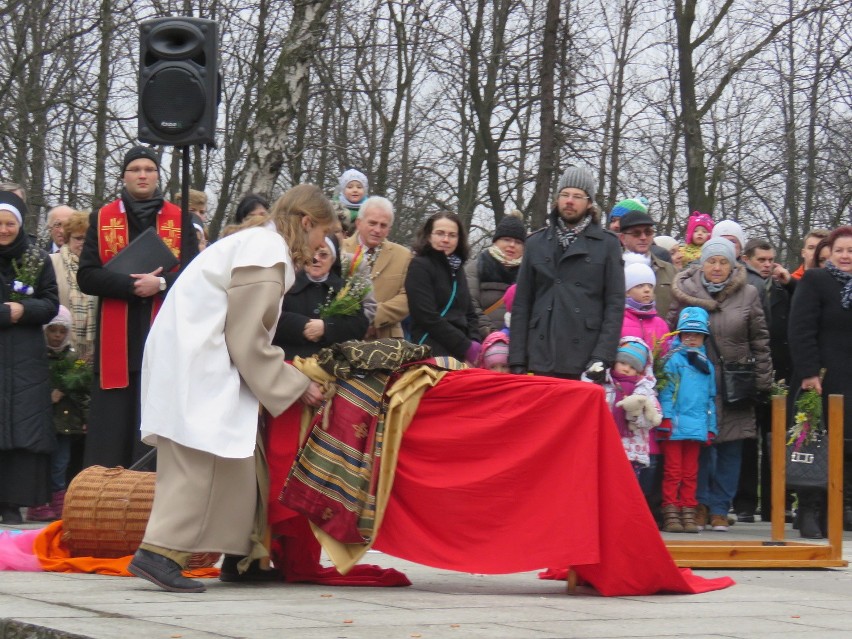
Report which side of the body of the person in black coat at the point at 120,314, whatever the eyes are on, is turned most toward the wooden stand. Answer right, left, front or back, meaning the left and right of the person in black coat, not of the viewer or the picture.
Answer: left

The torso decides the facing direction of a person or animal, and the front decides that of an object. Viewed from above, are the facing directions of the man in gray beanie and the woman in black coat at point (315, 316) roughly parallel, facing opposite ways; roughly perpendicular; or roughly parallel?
roughly parallel

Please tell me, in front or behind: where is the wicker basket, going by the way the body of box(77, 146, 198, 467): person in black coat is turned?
in front

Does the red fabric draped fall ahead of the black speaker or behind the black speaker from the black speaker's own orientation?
ahead

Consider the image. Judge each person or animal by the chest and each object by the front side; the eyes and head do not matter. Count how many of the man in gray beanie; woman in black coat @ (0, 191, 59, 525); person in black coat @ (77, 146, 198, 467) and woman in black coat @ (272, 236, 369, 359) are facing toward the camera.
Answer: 4

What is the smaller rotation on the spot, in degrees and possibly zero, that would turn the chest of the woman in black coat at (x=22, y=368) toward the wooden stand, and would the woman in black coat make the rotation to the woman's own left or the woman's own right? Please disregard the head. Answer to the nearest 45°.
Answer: approximately 45° to the woman's own left

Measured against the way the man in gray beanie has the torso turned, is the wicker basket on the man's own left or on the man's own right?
on the man's own right

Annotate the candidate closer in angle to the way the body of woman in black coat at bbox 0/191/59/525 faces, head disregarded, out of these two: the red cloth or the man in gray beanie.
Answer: the red cloth

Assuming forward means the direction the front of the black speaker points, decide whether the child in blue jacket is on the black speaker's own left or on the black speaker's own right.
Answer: on the black speaker's own left

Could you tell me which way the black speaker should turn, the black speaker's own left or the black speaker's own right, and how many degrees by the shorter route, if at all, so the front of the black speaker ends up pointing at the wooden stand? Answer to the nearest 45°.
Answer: approximately 90° to the black speaker's own left

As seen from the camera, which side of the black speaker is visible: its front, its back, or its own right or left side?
front

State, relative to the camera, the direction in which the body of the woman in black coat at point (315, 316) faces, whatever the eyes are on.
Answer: toward the camera

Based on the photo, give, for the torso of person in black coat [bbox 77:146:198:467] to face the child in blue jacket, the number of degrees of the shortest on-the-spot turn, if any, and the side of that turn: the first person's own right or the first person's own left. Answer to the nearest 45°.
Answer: approximately 90° to the first person's own left

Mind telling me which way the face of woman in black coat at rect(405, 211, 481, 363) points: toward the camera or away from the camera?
toward the camera

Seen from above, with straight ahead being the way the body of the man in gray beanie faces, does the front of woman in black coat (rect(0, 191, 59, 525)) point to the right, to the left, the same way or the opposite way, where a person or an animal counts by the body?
the same way

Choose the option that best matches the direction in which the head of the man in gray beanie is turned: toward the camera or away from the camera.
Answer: toward the camera

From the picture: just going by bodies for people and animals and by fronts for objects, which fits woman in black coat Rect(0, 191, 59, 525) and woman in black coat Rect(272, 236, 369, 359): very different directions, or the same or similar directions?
same or similar directions

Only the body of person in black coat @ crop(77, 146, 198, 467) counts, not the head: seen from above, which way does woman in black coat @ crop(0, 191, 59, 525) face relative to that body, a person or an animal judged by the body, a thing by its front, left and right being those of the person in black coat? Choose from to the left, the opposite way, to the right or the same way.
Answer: the same way

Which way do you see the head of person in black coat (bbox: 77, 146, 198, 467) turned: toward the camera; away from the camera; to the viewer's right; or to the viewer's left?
toward the camera

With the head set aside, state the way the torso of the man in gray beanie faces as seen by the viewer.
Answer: toward the camera

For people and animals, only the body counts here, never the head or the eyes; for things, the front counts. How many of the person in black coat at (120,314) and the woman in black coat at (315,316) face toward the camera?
2
